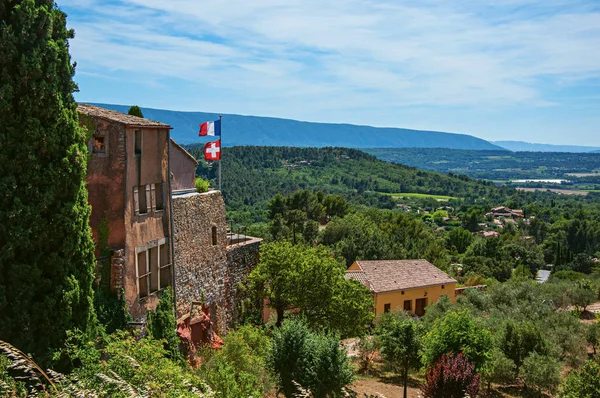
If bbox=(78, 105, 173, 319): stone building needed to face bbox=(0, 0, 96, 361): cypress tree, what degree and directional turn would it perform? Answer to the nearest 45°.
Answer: approximately 90° to its right

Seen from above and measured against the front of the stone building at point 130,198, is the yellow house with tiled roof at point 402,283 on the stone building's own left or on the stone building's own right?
on the stone building's own left

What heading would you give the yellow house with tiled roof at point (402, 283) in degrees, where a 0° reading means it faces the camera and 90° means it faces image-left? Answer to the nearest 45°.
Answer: approximately 315°

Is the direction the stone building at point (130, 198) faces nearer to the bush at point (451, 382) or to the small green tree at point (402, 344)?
the bush

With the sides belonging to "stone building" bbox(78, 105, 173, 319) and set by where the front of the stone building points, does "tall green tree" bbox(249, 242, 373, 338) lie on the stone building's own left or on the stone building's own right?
on the stone building's own left

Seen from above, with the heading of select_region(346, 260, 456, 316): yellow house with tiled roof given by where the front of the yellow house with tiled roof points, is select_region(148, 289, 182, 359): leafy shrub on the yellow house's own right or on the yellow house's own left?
on the yellow house's own right

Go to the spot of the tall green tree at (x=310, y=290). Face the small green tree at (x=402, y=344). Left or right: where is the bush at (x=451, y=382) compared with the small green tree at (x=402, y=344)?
right

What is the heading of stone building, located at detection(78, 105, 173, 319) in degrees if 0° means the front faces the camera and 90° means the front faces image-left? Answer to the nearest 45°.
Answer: approximately 315°
